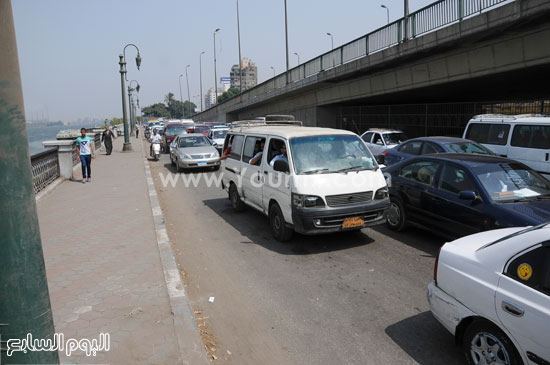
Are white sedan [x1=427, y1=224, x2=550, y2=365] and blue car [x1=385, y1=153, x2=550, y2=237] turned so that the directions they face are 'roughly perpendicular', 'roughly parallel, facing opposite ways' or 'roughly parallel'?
roughly parallel

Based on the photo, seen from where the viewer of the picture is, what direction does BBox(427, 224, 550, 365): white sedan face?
facing the viewer and to the right of the viewer

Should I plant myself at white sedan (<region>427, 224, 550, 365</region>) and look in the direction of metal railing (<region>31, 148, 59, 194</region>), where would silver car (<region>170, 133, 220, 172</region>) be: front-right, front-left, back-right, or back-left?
front-right

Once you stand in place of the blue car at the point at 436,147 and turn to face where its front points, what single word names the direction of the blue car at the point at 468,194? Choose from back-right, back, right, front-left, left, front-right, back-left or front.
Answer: front-right

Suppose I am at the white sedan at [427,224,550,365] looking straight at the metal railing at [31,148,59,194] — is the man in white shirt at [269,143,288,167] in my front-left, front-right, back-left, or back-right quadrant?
front-right

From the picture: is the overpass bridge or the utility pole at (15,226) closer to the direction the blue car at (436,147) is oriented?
the utility pole

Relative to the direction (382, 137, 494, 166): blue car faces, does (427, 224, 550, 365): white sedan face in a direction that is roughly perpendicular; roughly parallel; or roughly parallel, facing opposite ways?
roughly parallel

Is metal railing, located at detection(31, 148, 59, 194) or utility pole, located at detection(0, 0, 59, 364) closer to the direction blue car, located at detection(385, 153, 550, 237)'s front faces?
the utility pole

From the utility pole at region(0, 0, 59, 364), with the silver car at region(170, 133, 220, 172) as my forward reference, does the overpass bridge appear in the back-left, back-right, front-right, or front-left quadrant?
front-right

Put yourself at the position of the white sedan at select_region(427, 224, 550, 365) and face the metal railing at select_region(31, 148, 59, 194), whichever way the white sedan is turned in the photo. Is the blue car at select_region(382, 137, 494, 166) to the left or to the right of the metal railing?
right

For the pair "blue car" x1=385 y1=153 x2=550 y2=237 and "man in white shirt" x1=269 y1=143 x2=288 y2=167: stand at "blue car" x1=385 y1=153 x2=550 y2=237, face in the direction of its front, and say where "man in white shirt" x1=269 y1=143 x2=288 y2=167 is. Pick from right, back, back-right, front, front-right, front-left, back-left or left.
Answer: back-right

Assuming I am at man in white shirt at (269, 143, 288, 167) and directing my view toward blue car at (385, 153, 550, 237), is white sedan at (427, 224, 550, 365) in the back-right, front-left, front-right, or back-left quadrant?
front-right

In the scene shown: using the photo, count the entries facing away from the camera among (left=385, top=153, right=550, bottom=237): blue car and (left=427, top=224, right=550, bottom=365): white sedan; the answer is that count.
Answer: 0
